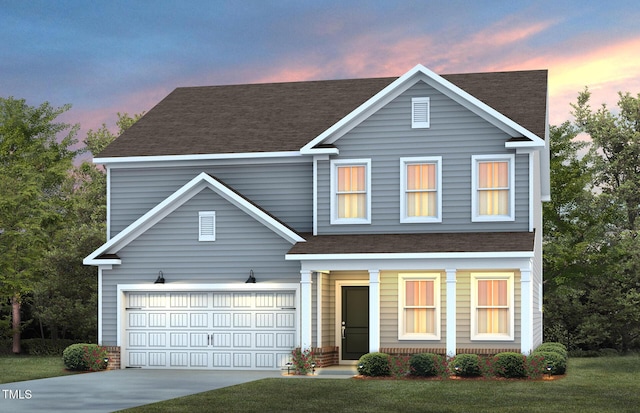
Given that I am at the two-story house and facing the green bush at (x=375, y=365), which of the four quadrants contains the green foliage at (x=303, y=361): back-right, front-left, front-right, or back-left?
front-right

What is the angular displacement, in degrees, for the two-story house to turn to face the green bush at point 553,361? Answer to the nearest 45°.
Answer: approximately 45° to its left

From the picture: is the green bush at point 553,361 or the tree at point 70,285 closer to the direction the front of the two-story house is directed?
the green bush

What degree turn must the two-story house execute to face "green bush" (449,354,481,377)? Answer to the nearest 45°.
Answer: approximately 45° to its left

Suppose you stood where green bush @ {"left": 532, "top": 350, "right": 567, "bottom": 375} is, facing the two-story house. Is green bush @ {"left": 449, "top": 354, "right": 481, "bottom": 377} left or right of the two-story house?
left

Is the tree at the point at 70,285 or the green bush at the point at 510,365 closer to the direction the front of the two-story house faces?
the green bush

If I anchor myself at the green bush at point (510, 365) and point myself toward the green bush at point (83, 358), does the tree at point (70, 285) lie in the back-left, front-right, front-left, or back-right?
front-right

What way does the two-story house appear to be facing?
toward the camera

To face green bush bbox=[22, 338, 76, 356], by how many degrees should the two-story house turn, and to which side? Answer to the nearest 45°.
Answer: approximately 135° to its right

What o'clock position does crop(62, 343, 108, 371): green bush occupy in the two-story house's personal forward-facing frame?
The green bush is roughly at 3 o'clock from the two-story house.

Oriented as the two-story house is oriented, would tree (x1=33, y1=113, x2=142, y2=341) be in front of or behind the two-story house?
behind

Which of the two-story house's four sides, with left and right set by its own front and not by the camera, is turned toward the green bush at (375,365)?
front
